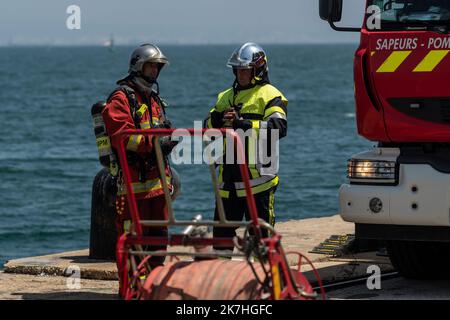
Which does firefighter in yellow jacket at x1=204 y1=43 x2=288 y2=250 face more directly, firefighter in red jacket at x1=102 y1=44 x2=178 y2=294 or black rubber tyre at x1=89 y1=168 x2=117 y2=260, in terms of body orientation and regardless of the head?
the firefighter in red jacket

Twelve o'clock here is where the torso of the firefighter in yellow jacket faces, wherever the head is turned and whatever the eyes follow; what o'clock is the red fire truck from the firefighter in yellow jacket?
The red fire truck is roughly at 8 o'clock from the firefighter in yellow jacket.

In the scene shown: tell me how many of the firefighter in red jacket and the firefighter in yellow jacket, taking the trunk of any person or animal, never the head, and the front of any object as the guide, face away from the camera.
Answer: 0

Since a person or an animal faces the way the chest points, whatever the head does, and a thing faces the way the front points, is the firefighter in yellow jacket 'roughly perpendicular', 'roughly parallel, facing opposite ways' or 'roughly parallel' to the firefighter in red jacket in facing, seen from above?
roughly perpendicular

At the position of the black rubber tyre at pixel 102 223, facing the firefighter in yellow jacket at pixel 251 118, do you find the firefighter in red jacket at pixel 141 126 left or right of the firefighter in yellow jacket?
right

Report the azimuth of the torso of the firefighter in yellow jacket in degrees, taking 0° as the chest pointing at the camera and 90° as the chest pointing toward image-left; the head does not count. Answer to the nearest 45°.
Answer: approximately 45°

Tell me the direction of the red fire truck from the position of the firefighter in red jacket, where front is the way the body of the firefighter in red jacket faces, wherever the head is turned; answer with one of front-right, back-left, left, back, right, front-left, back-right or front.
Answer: front-left

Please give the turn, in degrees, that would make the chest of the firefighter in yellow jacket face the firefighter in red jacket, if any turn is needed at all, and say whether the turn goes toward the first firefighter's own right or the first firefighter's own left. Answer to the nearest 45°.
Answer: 0° — they already face them

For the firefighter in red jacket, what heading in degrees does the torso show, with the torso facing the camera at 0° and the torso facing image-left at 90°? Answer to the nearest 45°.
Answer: approximately 315°

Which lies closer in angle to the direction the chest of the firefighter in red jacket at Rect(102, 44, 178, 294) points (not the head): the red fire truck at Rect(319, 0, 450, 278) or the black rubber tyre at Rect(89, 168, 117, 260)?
the red fire truck
